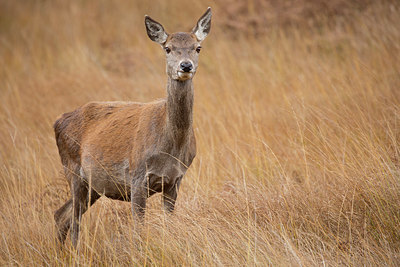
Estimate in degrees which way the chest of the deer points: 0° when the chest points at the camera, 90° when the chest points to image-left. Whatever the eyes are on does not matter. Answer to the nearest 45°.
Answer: approximately 315°
